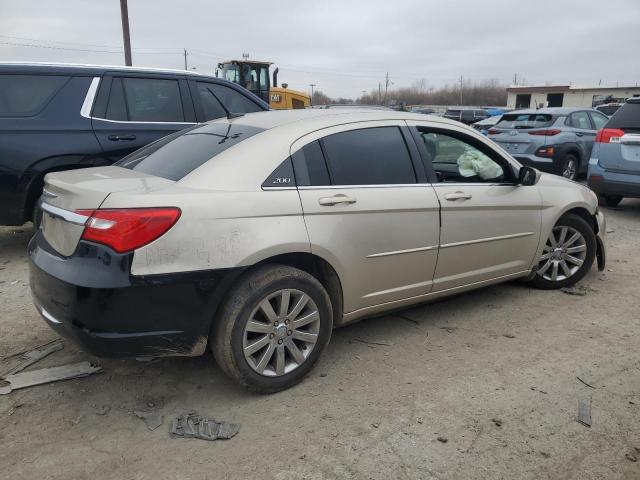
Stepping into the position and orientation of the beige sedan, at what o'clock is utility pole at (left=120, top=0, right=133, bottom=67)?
The utility pole is roughly at 10 o'clock from the beige sedan.

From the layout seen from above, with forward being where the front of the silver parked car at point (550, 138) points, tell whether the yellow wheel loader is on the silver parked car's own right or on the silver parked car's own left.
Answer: on the silver parked car's own left

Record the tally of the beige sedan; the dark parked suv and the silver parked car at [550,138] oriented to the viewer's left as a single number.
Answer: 0

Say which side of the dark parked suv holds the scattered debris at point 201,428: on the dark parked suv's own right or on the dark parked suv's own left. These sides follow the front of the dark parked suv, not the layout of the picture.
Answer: on the dark parked suv's own right

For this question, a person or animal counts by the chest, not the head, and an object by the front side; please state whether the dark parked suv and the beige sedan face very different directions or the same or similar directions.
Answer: same or similar directions

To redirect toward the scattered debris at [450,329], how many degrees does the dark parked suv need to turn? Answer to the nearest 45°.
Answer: approximately 45° to its right

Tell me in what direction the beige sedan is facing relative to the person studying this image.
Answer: facing away from the viewer and to the right of the viewer

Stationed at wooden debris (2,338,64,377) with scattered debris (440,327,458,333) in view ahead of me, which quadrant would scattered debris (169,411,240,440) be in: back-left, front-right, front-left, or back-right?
front-right

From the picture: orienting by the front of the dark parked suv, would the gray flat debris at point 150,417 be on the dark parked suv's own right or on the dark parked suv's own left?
on the dark parked suv's own right

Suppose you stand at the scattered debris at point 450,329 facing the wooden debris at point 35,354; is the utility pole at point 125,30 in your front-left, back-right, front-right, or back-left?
front-right

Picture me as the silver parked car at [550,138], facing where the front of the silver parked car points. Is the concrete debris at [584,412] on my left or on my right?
on my right

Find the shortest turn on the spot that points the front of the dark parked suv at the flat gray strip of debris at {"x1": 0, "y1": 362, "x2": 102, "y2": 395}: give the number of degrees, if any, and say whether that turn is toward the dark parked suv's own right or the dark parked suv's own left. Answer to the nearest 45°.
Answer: approximately 90° to the dark parked suv's own right

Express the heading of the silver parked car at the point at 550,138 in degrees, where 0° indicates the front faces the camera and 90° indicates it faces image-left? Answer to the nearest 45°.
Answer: approximately 225°

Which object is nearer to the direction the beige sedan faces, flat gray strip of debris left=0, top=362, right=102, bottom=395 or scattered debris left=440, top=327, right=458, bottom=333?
the scattered debris

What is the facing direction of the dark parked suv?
to the viewer's right

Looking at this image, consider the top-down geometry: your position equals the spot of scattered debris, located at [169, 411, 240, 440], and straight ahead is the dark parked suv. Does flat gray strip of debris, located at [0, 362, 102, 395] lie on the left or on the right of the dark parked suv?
left

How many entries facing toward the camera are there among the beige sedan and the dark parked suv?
0

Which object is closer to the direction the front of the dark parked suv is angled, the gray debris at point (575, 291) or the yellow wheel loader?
the gray debris

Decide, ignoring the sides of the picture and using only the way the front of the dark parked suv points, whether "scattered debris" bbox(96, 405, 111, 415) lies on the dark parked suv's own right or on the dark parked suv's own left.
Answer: on the dark parked suv's own right
